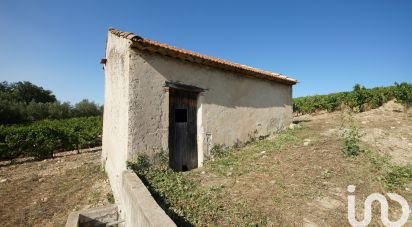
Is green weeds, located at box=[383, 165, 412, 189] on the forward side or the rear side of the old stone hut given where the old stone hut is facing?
on the forward side

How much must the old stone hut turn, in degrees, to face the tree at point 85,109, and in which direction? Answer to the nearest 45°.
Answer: approximately 180°

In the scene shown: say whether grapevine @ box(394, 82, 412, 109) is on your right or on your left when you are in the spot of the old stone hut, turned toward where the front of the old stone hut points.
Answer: on your left

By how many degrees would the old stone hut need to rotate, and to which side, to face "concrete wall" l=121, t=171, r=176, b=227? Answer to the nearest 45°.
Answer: approximately 45° to its right

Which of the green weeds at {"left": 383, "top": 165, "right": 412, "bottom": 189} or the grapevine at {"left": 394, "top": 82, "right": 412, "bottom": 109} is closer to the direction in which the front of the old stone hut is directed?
the green weeds

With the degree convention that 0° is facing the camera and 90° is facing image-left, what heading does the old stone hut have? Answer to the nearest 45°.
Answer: approximately 315°

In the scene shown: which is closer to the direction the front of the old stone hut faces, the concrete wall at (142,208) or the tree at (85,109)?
the concrete wall
